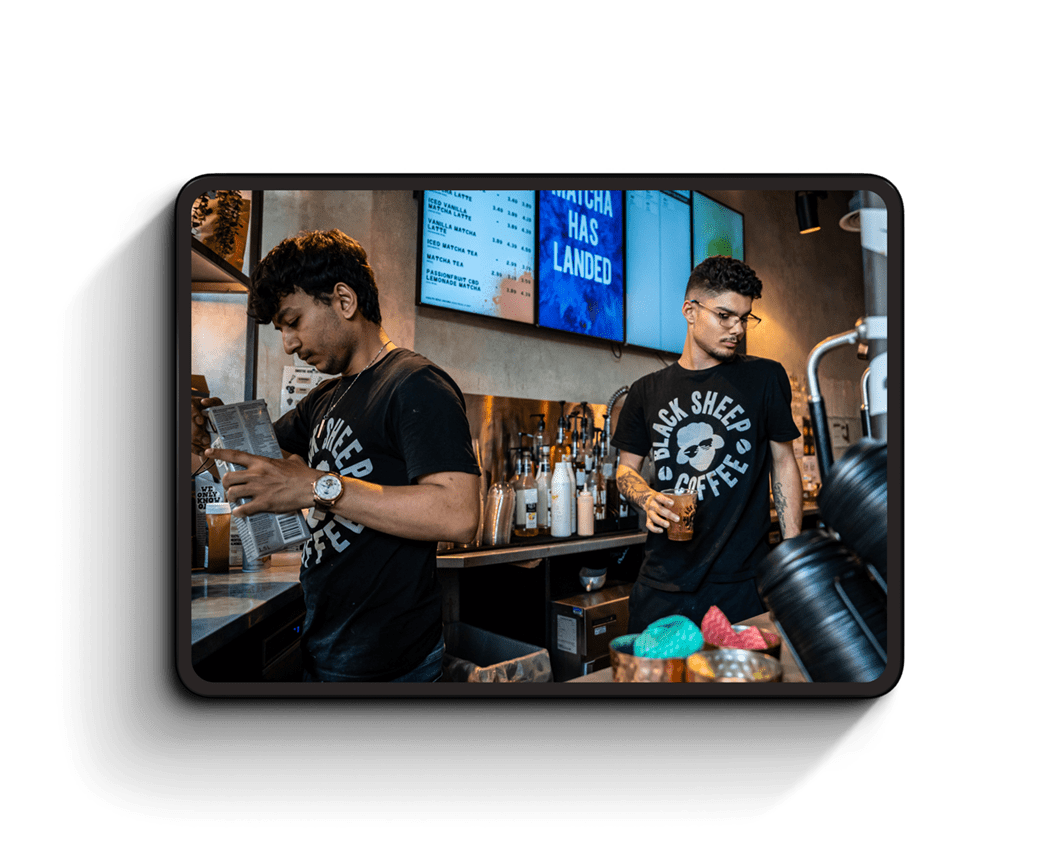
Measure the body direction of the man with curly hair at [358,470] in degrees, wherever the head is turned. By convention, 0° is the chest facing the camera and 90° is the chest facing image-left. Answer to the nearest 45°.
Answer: approximately 45°

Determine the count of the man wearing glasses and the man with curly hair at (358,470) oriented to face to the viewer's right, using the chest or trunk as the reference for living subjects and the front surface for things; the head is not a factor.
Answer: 0

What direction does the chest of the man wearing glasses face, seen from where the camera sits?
toward the camera
